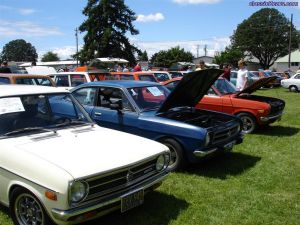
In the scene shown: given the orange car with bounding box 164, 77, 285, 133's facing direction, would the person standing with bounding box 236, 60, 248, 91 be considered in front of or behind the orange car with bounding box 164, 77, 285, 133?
behind

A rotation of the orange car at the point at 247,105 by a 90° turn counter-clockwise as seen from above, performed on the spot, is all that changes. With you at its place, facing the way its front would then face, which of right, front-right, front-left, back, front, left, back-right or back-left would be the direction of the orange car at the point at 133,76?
left

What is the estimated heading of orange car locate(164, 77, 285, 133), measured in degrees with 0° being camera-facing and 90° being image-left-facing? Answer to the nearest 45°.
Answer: approximately 315°

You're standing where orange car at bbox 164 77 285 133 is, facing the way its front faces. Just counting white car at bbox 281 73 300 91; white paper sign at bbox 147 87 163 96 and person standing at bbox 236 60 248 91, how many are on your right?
1

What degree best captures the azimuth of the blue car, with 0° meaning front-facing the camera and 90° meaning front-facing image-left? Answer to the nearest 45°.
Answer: approximately 315°

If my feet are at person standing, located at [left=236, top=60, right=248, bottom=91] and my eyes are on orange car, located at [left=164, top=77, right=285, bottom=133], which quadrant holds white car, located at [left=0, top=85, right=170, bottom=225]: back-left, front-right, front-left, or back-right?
front-right

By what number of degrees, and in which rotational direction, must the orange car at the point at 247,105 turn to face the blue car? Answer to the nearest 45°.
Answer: approximately 90° to its right

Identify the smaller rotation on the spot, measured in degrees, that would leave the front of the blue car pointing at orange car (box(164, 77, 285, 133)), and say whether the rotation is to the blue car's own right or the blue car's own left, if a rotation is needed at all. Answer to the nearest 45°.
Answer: approximately 90° to the blue car's own left

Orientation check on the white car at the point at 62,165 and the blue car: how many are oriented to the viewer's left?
0

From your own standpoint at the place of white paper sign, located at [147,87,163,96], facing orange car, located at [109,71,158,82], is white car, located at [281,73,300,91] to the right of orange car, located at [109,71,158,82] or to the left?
right

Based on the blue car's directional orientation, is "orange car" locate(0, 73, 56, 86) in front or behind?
behind

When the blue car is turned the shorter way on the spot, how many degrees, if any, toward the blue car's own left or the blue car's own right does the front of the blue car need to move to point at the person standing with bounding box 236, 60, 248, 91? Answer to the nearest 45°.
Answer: approximately 90° to the blue car's own left

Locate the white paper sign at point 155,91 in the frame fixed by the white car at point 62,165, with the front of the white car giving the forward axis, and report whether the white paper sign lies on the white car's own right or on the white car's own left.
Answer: on the white car's own left

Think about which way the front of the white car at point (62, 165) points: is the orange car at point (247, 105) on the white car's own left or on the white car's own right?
on the white car's own left

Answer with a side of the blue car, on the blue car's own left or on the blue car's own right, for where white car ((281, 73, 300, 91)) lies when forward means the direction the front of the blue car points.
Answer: on the blue car's own left
